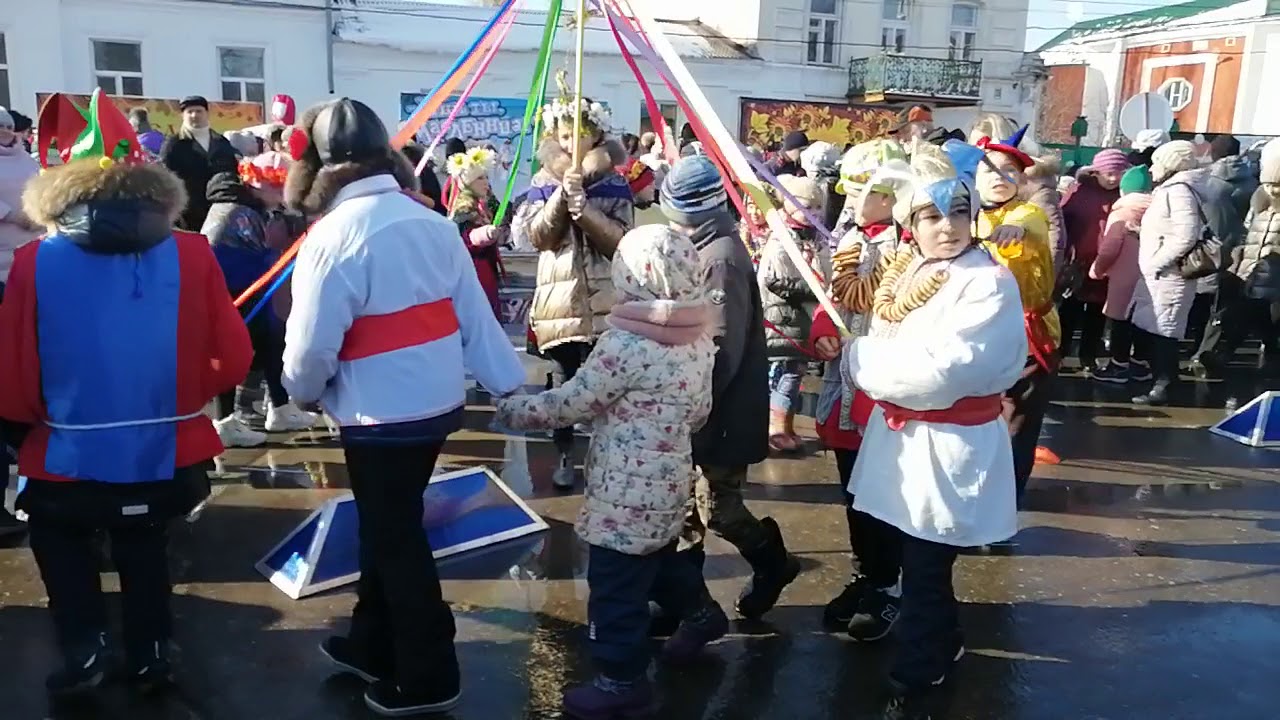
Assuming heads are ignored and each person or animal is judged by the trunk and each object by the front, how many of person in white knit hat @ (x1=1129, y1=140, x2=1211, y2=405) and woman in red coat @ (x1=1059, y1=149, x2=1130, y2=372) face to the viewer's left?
1

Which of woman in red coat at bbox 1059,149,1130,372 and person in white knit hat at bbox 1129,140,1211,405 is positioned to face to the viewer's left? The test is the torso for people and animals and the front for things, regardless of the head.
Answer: the person in white knit hat

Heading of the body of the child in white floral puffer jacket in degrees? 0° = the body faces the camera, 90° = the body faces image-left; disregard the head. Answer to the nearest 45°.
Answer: approximately 135°

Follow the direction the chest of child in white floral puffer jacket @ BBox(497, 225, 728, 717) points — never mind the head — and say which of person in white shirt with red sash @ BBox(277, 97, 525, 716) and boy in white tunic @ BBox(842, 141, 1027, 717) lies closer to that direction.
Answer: the person in white shirt with red sash

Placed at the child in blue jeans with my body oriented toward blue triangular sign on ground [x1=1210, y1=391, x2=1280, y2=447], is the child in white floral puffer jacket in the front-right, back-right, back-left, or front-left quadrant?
back-right

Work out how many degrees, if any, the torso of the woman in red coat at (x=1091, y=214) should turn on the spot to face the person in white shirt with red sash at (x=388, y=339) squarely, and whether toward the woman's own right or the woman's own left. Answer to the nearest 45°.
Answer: approximately 45° to the woman's own right

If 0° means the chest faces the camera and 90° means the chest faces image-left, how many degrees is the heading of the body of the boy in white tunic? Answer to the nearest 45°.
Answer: approximately 45°

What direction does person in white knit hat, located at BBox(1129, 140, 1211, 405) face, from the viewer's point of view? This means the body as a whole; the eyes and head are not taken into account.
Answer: to the viewer's left

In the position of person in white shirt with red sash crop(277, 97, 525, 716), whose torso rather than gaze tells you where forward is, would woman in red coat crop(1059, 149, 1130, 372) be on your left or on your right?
on your right
